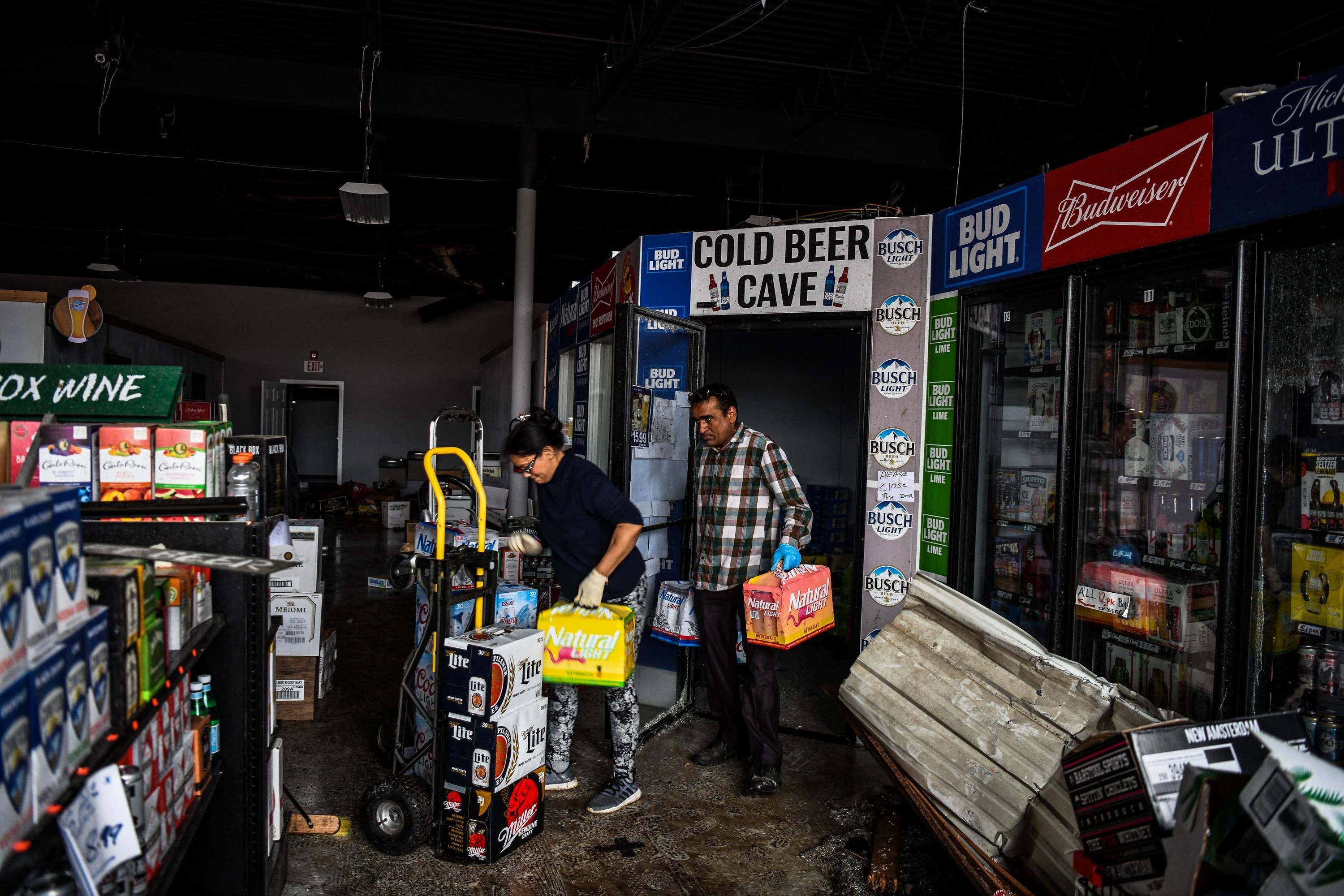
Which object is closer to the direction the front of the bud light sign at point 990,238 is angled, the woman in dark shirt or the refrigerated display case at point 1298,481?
the woman in dark shirt

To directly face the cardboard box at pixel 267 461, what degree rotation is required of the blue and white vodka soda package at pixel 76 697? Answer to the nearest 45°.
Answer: approximately 135° to its left

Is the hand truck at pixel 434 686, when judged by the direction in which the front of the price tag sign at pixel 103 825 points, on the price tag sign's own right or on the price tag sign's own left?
on the price tag sign's own left

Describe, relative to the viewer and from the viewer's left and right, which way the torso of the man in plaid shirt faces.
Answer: facing the viewer and to the left of the viewer

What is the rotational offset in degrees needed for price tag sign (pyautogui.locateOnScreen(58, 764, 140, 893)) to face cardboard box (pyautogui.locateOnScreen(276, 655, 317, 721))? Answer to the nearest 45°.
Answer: approximately 135° to its left

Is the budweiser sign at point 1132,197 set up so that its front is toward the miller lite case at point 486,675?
yes

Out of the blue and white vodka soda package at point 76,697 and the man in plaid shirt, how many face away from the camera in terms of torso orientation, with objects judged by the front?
0

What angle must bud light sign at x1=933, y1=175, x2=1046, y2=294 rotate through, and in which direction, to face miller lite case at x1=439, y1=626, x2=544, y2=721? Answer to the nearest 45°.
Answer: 0° — it already faces it

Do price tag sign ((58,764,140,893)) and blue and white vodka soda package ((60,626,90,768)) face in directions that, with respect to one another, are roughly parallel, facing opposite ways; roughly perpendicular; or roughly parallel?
roughly parallel

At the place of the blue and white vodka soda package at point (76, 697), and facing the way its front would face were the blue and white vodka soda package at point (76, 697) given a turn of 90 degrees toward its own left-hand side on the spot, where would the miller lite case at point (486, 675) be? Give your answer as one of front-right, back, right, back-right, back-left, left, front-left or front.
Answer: front

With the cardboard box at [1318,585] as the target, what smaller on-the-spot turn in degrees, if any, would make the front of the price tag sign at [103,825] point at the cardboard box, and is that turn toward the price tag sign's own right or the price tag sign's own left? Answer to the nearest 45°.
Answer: approximately 45° to the price tag sign's own left

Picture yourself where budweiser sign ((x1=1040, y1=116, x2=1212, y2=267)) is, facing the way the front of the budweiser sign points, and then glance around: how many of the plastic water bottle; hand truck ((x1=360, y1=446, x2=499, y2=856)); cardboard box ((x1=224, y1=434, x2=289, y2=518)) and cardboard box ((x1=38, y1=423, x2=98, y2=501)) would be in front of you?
4

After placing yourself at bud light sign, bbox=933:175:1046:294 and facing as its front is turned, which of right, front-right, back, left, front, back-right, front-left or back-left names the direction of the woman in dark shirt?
front

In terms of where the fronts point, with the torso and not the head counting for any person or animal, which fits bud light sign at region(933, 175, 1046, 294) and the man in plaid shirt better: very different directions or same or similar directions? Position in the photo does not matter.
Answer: same or similar directions

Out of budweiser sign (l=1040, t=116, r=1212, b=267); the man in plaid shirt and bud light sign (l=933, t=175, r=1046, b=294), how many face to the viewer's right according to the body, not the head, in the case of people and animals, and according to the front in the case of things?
0

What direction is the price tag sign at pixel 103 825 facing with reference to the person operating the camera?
facing the viewer and to the right of the viewer

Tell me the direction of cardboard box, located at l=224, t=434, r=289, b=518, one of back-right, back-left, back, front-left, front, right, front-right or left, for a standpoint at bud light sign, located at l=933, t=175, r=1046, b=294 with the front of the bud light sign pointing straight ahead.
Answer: front

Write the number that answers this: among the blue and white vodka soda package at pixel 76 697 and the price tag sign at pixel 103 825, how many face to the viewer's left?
0

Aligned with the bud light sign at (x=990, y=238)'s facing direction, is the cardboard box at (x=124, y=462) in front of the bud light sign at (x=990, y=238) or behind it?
in front
